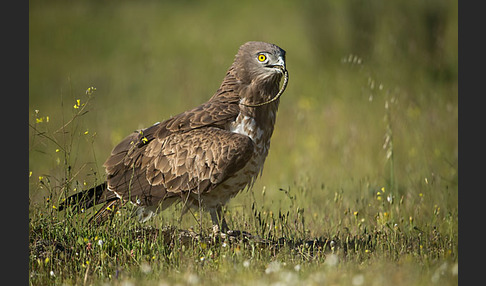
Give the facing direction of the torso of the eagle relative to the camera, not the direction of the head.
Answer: to the viewer's right

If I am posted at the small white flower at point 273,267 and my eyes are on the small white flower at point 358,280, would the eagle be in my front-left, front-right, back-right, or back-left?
back-left

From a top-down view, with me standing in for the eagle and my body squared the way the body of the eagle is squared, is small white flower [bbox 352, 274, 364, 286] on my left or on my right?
on my right

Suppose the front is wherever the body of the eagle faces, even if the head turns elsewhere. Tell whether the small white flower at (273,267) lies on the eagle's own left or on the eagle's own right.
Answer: on the eagle's own right
